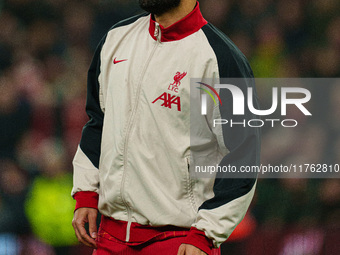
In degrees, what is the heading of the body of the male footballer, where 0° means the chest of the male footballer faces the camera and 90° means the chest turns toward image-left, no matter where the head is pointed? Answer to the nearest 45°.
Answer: approximately 45°
